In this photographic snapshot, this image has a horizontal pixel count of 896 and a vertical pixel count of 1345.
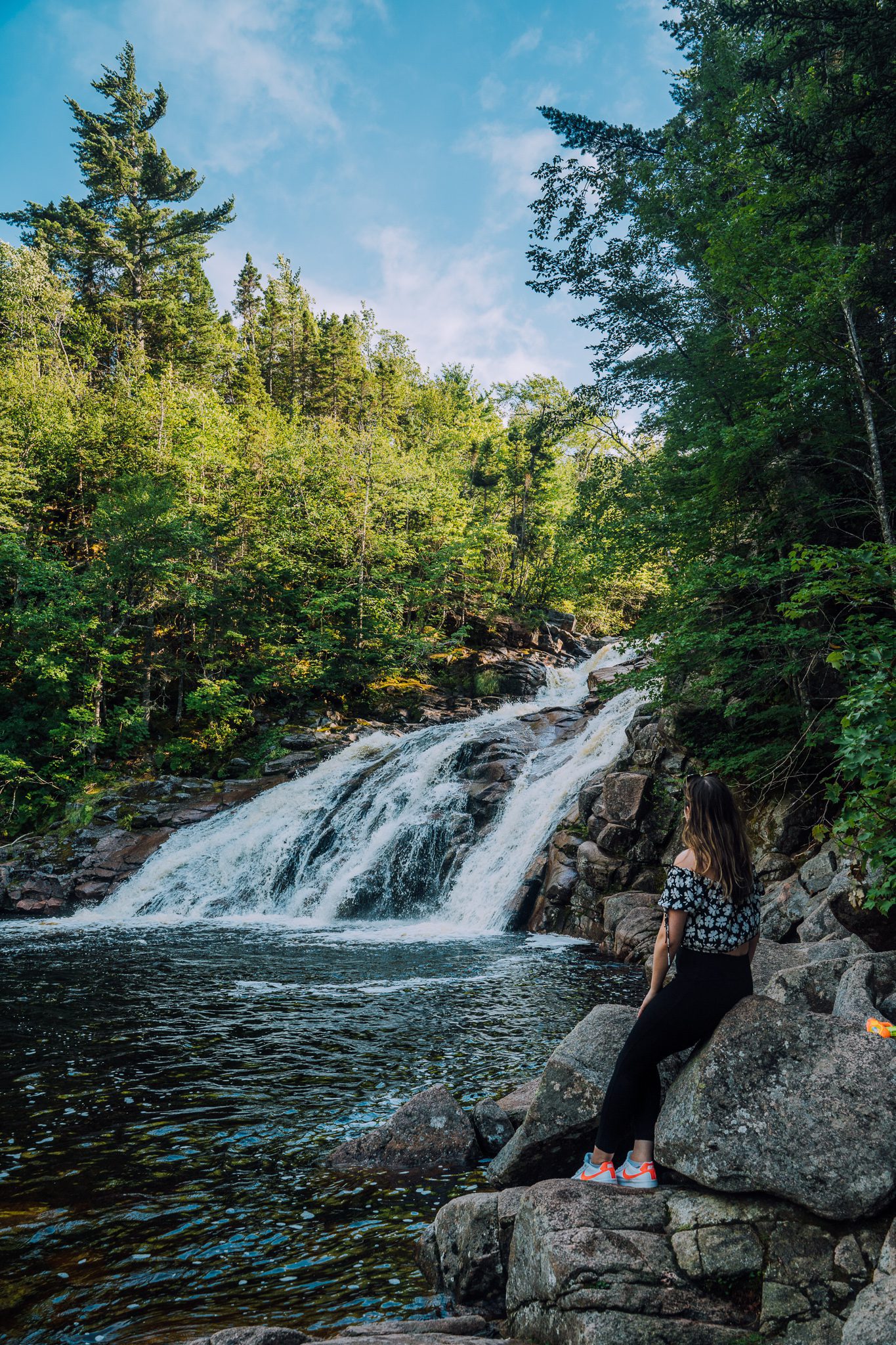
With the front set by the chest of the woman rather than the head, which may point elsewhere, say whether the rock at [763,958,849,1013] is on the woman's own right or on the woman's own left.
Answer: on the woman's own right

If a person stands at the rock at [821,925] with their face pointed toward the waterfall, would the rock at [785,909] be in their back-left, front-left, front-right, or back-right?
front-right

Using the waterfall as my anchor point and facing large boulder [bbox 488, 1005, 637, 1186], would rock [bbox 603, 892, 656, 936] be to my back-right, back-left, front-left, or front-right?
front-left

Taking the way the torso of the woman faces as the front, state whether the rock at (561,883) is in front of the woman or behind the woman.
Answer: in front

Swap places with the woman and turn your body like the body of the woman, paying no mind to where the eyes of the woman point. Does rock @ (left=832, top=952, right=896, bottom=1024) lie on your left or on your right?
on your right

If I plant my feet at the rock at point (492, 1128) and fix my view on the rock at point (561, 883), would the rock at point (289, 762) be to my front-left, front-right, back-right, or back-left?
front-left

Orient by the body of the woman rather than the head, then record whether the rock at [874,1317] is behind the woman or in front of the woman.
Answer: behind

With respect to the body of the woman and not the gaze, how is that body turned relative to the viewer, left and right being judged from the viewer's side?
facing away from the viewer and to the left of the viewer

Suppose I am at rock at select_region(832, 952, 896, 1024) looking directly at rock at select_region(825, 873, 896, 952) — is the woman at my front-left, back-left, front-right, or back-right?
back-left

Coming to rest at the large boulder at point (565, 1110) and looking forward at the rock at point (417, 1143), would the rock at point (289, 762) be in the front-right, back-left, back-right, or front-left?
front-right

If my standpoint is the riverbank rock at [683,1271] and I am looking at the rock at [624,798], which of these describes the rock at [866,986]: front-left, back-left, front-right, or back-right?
front-right

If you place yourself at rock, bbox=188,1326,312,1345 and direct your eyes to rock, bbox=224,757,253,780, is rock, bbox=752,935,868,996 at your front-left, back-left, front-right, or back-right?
front-right
